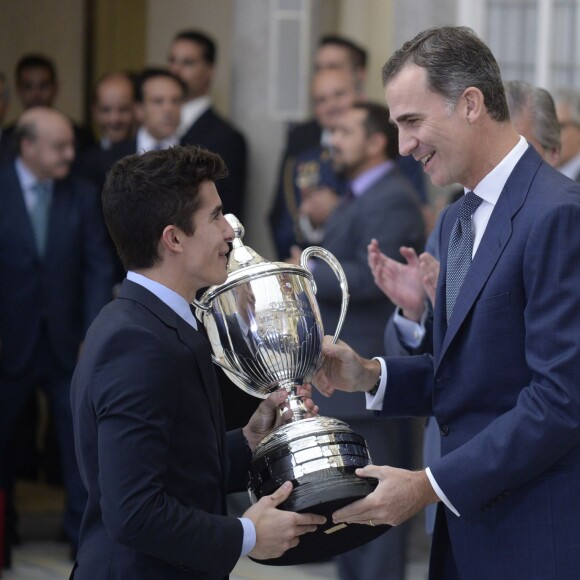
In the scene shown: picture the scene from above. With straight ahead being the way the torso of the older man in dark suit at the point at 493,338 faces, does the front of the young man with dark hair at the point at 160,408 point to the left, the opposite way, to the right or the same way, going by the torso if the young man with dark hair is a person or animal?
the opposite way

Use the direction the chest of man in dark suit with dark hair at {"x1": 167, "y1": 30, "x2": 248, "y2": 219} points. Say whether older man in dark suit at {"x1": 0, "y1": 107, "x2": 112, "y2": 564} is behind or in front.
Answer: in front

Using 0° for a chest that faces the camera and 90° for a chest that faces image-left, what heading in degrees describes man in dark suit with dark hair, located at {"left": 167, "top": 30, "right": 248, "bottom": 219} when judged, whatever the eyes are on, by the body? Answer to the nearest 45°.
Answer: approximately 45°

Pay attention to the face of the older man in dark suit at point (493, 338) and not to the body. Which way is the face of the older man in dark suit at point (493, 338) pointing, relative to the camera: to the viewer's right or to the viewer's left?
to the viewer's left

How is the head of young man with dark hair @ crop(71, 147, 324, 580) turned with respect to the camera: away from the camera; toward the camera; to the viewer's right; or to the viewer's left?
to the viewer's right

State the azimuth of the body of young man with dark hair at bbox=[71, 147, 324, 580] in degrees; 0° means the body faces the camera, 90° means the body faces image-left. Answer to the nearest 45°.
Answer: approximately 270°

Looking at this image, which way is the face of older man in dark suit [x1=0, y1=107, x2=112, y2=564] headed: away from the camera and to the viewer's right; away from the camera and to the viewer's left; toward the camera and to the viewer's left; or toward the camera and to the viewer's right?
toward the camera and to the viewer's right

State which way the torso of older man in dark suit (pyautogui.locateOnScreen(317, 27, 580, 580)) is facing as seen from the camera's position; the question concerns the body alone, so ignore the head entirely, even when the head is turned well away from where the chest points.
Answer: to the viewer's left

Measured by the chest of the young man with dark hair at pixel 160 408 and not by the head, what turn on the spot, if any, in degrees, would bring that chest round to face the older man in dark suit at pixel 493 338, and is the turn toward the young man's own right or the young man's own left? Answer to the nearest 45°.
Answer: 0° — they already face them

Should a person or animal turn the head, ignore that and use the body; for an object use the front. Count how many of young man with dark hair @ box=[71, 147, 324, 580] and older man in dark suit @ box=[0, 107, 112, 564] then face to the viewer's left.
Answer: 0

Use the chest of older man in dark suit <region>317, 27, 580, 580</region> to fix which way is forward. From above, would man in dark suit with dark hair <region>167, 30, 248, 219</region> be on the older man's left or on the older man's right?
on the older man's right

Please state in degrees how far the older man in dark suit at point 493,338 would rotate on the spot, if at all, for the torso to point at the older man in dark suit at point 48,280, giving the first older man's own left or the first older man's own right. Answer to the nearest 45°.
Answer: approximately 45° to the first older man's own right

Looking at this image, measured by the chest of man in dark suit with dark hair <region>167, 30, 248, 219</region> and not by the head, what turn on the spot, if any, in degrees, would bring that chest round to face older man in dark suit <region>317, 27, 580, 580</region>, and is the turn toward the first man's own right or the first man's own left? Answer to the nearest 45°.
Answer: approximately 45° to the first man's own left

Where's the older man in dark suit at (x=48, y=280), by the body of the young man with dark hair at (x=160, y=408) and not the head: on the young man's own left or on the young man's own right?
on the young man's own left
